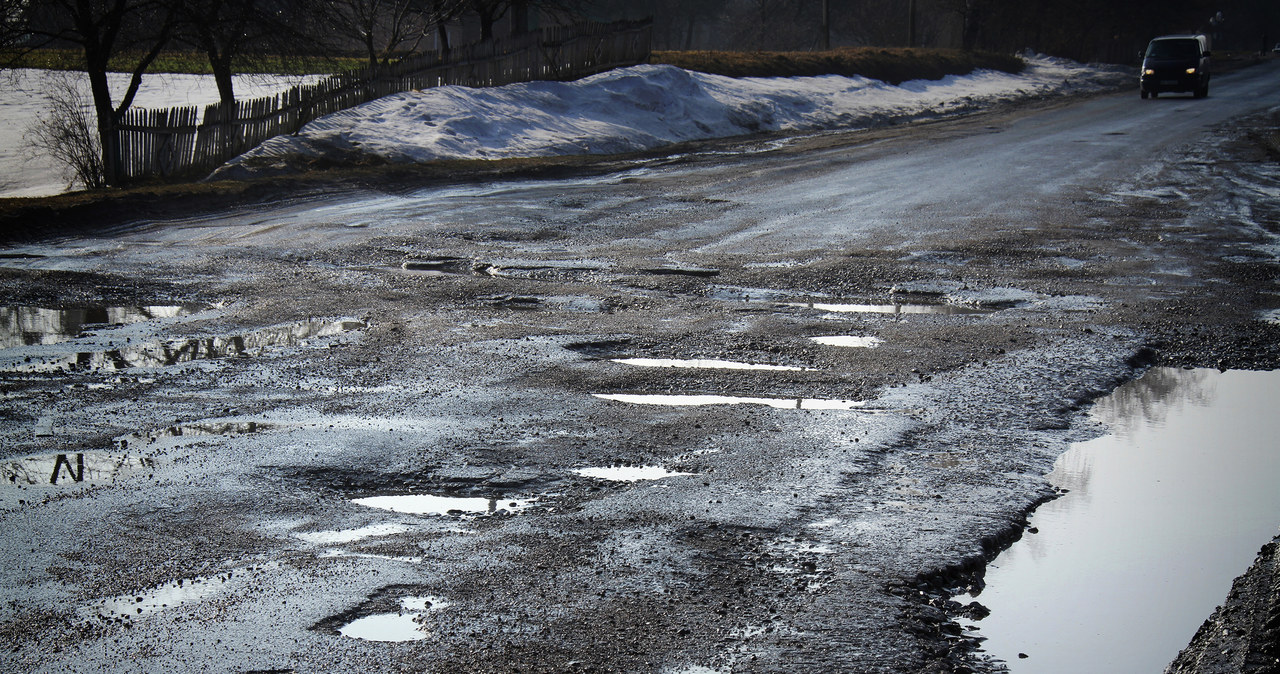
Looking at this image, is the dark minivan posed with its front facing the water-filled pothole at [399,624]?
yes

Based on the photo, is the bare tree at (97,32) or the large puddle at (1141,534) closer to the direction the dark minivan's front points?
the large puddle

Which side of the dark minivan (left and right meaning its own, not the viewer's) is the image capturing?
front

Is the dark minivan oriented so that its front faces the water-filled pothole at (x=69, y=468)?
yes

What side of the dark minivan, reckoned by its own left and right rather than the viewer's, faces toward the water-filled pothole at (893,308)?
front

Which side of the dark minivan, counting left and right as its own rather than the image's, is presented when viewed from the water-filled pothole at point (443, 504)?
front

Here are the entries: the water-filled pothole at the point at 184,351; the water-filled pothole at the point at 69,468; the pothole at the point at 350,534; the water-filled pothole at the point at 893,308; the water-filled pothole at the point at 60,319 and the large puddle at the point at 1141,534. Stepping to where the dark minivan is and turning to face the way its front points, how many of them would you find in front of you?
6

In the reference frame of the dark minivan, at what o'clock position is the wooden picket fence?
The wooden picket fence is roughly at 1 o'clock from the dark minivan.

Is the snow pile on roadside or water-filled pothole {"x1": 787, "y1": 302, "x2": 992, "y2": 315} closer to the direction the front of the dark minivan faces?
the water-filled pothole

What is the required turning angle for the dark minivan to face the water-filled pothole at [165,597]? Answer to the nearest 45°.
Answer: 0° — it already faces it

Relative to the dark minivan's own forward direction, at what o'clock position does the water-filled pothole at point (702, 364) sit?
The water-filled pothole is roughly at 12 o'clock from the dark minivan.

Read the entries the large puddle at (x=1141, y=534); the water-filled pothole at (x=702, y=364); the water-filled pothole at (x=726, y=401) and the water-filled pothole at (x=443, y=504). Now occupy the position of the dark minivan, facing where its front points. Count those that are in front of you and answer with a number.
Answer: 4

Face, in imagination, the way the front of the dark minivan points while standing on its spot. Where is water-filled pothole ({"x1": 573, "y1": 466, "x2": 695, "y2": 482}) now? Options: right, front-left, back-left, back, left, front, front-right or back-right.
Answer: front

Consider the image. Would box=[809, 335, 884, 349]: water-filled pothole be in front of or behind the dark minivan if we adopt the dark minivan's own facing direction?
in front

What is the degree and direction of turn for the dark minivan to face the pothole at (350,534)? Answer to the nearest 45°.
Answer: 0° — it already faces it

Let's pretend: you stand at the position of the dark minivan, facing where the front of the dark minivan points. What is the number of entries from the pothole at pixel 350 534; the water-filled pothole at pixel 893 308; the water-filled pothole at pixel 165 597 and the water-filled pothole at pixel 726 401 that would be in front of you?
4

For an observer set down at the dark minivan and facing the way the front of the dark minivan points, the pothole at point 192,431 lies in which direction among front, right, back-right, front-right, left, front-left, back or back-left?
front
